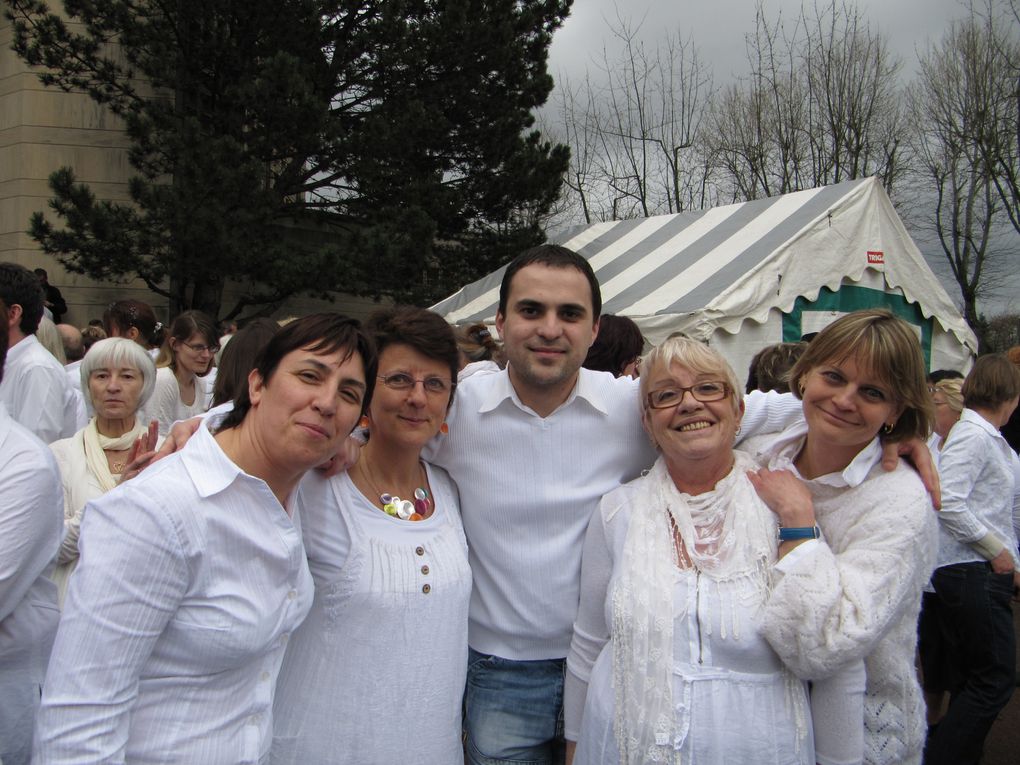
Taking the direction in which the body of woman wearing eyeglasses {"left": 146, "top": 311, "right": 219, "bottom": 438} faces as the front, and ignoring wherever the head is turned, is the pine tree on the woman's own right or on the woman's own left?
on the woman's own left

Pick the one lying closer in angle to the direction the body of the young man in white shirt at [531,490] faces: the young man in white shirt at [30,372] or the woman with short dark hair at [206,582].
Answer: the woman with short dark hair

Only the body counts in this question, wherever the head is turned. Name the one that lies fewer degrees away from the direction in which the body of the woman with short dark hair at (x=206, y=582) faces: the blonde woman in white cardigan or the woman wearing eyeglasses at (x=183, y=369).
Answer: the blonde woman in white cardigan

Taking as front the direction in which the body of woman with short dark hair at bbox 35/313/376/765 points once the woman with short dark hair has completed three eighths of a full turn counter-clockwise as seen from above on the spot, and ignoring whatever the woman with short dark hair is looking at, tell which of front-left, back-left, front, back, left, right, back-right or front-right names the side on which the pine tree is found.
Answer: front

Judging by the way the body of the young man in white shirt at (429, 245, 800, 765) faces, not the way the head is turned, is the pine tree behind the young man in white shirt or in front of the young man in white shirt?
behind

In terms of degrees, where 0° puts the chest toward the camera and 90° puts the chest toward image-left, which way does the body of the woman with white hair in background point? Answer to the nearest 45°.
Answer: approximately 0°

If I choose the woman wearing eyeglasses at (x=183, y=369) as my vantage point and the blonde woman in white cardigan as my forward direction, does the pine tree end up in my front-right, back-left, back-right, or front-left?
back-left

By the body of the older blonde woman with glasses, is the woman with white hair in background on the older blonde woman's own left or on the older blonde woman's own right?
on the older blonde woman's own right

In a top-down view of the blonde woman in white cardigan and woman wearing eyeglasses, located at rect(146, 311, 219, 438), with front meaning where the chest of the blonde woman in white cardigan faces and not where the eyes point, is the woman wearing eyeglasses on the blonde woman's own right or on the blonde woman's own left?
on the blonde woman's own right
